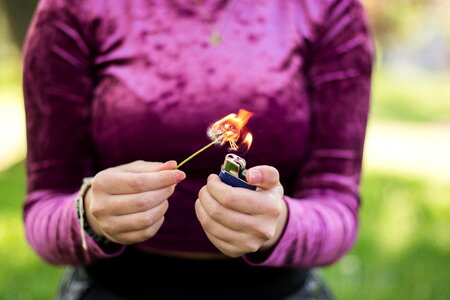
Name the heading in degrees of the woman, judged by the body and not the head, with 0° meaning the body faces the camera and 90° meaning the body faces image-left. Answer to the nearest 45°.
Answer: approximately 0°
